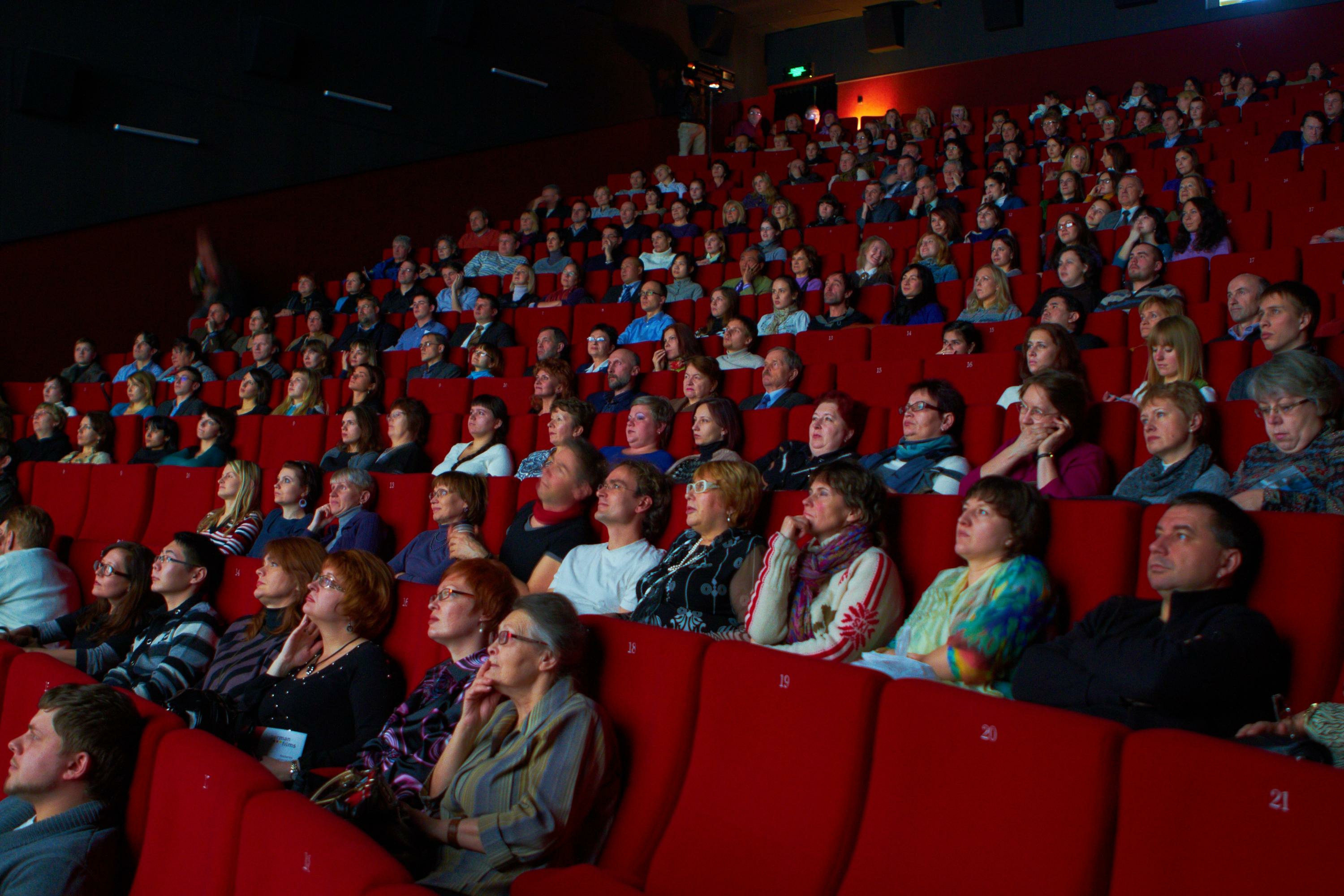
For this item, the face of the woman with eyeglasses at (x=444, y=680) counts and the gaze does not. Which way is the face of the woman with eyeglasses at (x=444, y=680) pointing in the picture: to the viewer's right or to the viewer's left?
to the viewer's left

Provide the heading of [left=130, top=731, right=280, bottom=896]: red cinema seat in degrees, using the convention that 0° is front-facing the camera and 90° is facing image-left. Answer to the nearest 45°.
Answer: approximately 45°

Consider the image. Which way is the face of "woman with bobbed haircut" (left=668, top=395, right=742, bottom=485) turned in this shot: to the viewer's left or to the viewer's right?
to the viewer's left

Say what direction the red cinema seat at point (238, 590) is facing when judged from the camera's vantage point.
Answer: facing the viewer and to the left of the viewer

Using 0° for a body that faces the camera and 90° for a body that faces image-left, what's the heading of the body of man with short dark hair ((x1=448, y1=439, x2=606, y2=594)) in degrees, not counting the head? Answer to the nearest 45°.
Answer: approximately 45°

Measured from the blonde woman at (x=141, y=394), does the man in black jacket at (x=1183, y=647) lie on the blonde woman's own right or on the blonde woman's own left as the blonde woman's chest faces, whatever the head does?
on the blonde woman's own left

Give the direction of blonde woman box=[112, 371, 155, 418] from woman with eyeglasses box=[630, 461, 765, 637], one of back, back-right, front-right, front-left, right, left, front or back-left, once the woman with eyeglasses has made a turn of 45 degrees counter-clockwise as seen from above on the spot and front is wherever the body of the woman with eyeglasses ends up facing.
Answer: back-right

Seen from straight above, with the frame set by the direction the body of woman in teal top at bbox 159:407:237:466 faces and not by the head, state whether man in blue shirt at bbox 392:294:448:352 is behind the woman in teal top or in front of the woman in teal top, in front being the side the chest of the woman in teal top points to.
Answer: behind

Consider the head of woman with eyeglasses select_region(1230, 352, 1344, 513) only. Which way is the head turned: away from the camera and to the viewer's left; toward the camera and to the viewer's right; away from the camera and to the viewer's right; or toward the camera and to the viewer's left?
toward the camera and to the viewer's left

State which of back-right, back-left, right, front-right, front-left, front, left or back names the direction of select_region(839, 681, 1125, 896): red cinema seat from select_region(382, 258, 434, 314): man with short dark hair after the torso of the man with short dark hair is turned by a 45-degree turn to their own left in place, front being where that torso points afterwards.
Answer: front

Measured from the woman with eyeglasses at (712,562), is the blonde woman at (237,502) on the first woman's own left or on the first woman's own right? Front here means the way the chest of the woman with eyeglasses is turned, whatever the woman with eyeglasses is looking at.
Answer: on the first woman's own right

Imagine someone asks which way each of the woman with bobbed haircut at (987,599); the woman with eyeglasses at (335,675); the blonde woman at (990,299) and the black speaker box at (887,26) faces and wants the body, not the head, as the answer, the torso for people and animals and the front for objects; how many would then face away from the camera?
0

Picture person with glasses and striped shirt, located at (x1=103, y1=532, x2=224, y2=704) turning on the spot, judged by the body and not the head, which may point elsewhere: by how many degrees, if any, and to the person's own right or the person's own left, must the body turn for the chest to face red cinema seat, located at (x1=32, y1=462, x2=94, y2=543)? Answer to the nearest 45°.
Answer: approximately 135° to the person's own right
